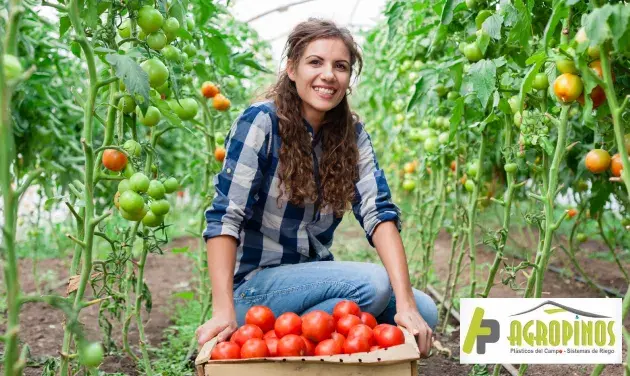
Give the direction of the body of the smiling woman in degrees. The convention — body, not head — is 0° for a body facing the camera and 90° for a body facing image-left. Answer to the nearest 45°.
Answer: approximately 315°

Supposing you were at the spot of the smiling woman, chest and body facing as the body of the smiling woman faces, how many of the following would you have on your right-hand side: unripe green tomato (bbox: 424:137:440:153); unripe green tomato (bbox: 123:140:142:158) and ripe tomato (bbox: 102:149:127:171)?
2

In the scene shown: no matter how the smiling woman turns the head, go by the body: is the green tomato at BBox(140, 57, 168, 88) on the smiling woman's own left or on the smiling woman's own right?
on the smiling woman's own right

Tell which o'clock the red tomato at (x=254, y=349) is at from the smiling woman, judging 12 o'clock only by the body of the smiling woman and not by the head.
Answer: The red tomato is roughly at 2 o'clock from the smiling woman.

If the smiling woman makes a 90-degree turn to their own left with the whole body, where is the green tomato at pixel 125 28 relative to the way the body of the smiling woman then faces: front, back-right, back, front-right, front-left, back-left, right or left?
back

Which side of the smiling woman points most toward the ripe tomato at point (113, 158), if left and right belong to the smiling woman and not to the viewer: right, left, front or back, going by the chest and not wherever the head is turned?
right

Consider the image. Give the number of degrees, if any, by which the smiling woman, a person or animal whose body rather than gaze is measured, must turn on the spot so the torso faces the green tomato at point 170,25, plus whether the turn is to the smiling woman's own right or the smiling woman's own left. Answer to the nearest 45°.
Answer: approximately 90° to the smiling woman's own right

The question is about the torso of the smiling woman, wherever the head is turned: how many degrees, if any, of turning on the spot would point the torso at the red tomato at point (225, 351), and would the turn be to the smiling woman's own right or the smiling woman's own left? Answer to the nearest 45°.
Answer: approximately 45° to the smiling woman's own right
